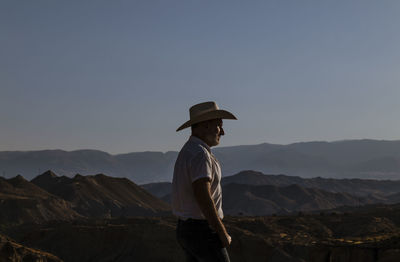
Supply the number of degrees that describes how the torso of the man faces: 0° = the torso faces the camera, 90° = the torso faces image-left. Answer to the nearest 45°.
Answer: approximately 270°

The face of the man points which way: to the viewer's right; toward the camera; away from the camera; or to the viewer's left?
to the viewer's right
